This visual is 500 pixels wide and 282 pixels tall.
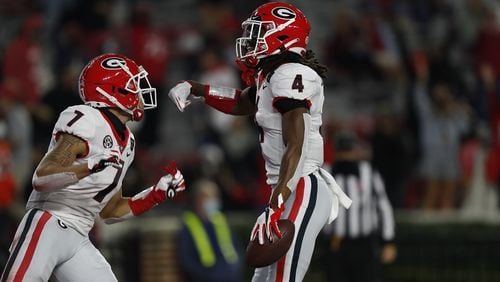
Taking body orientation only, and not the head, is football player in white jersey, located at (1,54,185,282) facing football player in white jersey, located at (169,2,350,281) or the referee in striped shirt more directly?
the football player in white jersey

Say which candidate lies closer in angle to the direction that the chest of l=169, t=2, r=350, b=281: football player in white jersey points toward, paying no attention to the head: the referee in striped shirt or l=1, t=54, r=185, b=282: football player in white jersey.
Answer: the football player in white jersey

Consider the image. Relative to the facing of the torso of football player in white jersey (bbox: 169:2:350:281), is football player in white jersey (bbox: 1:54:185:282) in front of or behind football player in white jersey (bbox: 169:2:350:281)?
in front

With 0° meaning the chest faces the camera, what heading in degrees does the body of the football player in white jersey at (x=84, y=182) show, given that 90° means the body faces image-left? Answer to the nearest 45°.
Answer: approximately 315°

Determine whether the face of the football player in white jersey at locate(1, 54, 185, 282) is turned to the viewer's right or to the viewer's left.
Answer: to the viewer's right

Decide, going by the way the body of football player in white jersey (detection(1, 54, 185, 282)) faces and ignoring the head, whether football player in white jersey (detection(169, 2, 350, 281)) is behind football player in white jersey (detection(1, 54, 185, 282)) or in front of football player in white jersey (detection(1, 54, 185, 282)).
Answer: in front

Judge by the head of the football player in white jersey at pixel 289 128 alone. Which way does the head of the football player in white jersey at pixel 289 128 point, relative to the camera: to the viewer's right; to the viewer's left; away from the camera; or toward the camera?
to the viewer's left
